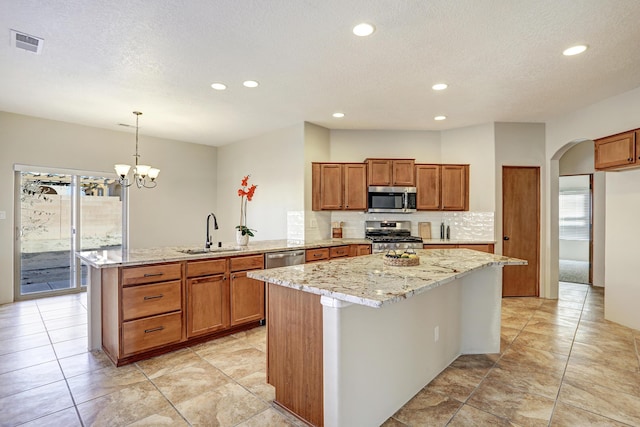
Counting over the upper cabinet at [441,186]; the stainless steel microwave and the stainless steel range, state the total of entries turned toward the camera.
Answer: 3

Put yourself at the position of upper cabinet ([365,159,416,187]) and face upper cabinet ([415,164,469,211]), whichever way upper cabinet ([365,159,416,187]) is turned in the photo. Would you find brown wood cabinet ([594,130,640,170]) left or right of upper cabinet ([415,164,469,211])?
right

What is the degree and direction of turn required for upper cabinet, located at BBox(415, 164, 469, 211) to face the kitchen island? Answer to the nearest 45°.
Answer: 0° — it already faces it

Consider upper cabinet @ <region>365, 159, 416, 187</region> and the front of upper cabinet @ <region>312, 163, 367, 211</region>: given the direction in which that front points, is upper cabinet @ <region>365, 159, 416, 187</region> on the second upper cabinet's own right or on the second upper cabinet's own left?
on the second upper cabinet's own left

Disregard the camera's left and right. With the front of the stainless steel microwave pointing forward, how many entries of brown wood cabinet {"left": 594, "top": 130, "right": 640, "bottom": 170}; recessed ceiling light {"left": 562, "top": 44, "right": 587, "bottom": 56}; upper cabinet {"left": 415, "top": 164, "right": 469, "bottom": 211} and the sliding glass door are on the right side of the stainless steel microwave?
1

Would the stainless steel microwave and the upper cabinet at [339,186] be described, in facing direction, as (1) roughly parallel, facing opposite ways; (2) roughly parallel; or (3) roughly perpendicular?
roughly parallel

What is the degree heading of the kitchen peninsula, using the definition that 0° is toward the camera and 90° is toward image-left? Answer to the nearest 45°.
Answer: approximately 315°

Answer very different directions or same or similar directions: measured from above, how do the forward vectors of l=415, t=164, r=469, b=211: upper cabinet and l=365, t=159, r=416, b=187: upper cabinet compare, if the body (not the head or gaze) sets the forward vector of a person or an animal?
same or similar directions

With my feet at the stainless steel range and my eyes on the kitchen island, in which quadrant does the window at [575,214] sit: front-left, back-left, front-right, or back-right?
back-left

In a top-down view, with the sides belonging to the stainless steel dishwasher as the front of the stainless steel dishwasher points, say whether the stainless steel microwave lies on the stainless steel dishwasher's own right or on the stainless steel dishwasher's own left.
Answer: on the stainless steel dishwasher's own left

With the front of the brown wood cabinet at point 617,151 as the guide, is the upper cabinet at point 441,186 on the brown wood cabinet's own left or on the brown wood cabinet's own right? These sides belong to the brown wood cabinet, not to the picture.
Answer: on the brown wood cabinet's own right

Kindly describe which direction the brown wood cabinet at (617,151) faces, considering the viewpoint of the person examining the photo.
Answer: facing the viewer and to the left of the viewer

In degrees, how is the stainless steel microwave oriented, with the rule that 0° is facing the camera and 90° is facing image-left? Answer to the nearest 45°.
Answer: approximately 0°

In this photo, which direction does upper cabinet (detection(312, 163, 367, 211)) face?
toward the camera

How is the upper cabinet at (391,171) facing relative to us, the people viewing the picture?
facing the viewer

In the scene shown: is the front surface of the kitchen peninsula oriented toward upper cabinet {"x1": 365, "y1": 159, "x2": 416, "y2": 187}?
no

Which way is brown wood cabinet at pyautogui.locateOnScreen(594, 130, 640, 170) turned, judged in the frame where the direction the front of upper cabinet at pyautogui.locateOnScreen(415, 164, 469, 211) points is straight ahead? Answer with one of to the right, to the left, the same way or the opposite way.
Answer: to the right

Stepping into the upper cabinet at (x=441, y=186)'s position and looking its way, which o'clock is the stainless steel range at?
The stainless steel range is roughly at 3 o'clock from the upper cabinet.

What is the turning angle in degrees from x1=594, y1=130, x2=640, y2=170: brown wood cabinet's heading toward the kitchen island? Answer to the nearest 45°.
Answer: approximately 45° to its left
